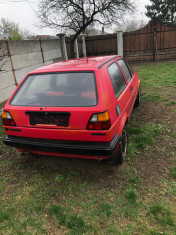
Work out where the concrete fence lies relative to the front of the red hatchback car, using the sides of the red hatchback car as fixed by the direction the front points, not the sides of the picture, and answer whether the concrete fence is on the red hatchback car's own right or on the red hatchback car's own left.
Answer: on the red hatchback car's own left

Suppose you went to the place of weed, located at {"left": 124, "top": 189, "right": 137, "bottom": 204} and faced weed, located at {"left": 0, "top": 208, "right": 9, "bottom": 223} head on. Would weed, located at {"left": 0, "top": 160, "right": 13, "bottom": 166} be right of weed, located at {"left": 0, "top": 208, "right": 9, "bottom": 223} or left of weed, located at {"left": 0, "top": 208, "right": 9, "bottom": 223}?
right

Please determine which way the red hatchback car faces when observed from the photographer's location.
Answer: facing away from the viewer and to the right of the viewer

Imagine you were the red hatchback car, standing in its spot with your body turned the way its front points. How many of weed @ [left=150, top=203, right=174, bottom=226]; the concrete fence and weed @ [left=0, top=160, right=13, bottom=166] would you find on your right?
1

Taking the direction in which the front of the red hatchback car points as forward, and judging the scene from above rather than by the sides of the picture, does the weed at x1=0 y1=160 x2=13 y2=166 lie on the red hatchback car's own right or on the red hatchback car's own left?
on the red hatchback car's own left

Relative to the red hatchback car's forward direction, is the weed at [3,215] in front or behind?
behind
